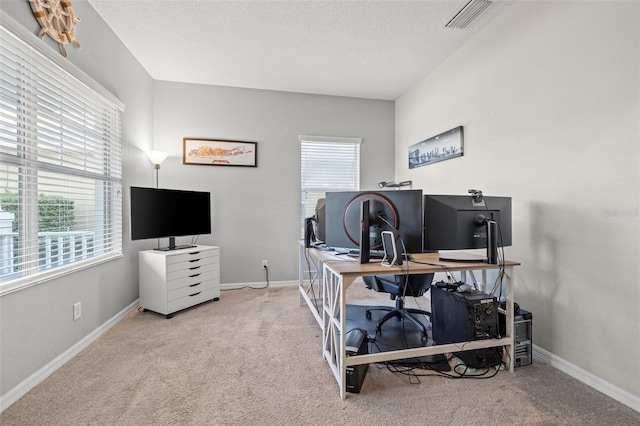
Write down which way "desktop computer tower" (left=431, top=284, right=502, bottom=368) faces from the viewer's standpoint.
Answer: facing away from the viewer and to the left of the viewer

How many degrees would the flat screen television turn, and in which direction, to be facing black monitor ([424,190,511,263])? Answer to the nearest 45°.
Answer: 0° — it already faces it

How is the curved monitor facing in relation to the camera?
away from the camera

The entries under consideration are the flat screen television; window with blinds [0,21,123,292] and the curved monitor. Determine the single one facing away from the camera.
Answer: the curved monitor

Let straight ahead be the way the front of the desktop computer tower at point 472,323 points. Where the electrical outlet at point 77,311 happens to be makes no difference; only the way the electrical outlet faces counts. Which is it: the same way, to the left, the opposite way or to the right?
to the right

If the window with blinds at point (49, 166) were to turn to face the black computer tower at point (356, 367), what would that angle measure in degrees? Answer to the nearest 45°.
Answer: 0° — it already faces it

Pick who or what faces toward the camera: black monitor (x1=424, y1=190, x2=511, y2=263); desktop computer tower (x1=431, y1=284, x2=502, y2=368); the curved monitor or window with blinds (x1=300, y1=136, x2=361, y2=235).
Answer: the window with blinds

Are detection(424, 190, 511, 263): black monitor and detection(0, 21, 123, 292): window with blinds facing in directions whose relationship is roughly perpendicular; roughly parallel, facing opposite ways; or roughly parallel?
roughly perpendicular

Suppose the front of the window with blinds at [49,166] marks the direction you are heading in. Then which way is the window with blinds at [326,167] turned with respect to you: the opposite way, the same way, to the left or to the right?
to the right

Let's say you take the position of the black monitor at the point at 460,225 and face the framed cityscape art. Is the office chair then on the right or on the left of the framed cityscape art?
left

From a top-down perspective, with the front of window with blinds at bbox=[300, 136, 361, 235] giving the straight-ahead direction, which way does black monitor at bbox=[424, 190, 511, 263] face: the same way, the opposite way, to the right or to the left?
the opposite way

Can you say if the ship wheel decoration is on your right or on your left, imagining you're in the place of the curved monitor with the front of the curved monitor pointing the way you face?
on your left

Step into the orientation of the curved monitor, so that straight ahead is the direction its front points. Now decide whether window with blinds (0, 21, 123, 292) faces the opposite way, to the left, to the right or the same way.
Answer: to the right

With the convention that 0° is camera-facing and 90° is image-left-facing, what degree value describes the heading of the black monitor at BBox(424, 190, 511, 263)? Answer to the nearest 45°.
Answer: approximately 135°

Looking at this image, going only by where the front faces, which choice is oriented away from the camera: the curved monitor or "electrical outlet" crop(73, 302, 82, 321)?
the curved monitor

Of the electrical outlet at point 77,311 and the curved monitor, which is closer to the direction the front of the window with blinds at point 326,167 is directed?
the curved monitor

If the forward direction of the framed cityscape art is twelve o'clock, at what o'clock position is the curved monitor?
The curved monitor is roughly at 11 o'clock from the framed cityscape art.
